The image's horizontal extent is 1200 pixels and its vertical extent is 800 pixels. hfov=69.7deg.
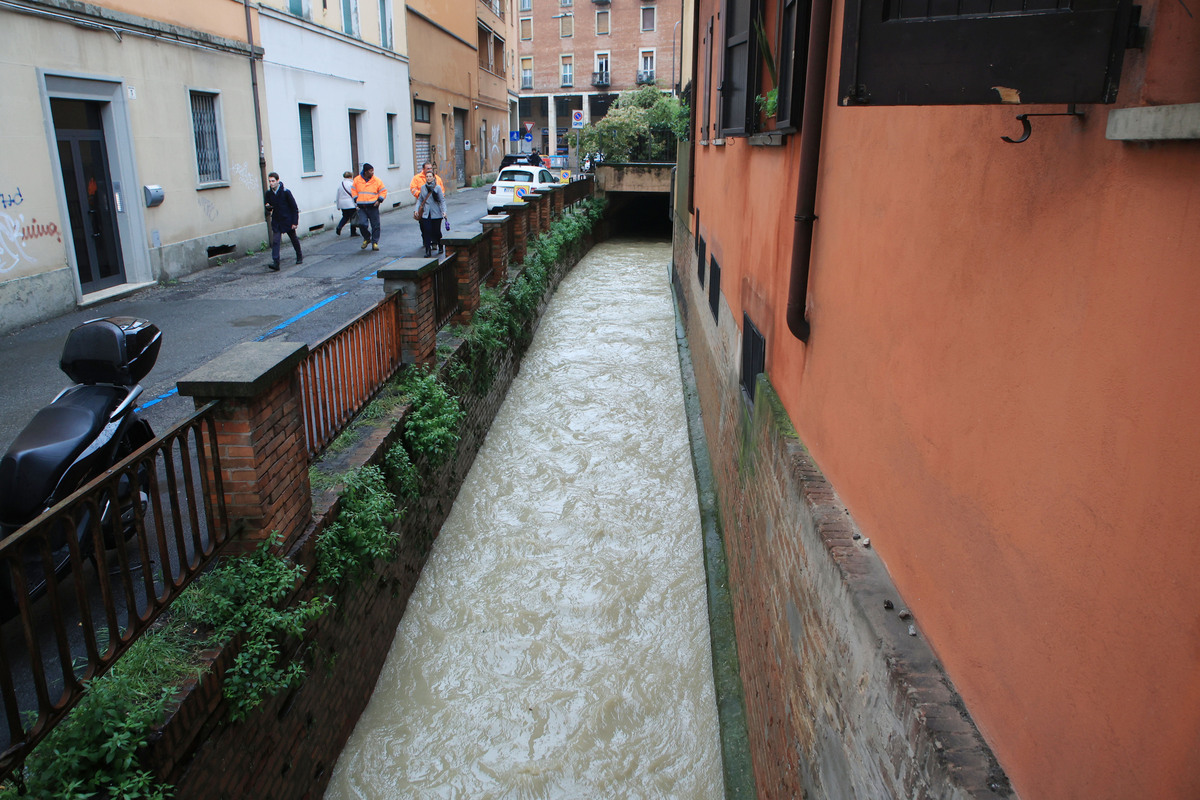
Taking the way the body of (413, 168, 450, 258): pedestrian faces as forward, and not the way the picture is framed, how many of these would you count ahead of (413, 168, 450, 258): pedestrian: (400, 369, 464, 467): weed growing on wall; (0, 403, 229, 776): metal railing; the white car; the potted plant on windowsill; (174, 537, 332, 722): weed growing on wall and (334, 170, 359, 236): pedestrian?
4

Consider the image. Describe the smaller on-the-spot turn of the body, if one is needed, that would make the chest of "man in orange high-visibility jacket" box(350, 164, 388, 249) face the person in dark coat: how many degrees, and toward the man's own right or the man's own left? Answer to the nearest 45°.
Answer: approximately 45° to the man's own right

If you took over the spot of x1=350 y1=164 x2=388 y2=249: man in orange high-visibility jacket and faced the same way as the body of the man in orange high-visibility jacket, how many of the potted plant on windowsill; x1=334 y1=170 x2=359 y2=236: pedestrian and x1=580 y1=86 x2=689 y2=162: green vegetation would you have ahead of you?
1

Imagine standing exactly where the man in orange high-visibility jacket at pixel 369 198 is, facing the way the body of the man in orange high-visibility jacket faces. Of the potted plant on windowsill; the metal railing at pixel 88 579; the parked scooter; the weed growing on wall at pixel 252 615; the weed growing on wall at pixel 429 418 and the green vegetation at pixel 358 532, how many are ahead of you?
6

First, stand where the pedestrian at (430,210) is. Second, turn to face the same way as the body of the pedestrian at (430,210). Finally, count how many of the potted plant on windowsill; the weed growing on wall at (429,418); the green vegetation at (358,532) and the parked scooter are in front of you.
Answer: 4

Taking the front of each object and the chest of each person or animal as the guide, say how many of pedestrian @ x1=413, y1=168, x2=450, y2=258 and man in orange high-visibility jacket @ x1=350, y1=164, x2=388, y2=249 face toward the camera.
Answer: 2

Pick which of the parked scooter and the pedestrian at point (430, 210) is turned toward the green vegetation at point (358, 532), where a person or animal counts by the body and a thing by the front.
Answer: the pedestrian

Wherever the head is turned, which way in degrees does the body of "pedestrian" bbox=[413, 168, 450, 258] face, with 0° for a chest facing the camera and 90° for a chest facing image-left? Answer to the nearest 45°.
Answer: approximately 0°

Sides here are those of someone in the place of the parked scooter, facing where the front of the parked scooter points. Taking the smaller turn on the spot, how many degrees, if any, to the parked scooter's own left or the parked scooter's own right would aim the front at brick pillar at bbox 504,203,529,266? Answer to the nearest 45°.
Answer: approximately 180°

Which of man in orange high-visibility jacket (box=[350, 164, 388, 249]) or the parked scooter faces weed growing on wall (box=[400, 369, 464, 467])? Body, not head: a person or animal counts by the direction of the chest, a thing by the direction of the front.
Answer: the man in orange high-visibility jacket

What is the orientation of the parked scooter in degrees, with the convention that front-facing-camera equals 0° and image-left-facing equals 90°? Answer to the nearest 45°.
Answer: approximately 45°

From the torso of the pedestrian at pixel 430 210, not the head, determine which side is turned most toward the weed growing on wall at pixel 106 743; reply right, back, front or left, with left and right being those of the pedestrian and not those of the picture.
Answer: front

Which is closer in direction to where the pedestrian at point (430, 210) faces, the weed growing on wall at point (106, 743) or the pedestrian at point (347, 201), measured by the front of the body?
the weed growing on wall

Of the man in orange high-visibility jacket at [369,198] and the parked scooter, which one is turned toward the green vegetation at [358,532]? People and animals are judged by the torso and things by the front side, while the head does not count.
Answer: the man in orange high-visibility jacket

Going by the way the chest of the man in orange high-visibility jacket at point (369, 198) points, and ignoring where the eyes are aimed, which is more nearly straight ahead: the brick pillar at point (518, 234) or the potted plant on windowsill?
the potted plant on windowsill
